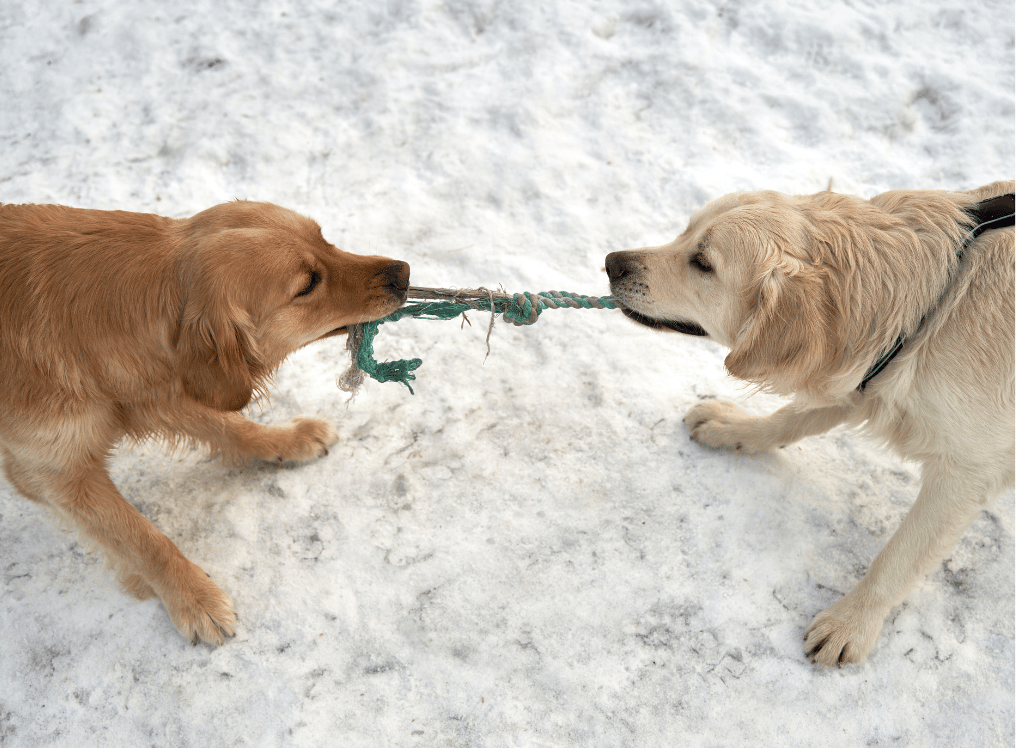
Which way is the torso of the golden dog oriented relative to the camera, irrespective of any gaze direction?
to the viewer's right

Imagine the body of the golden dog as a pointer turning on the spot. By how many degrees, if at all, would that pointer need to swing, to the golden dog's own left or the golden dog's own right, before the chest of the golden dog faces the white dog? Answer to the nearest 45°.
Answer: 0° — it already faces it
